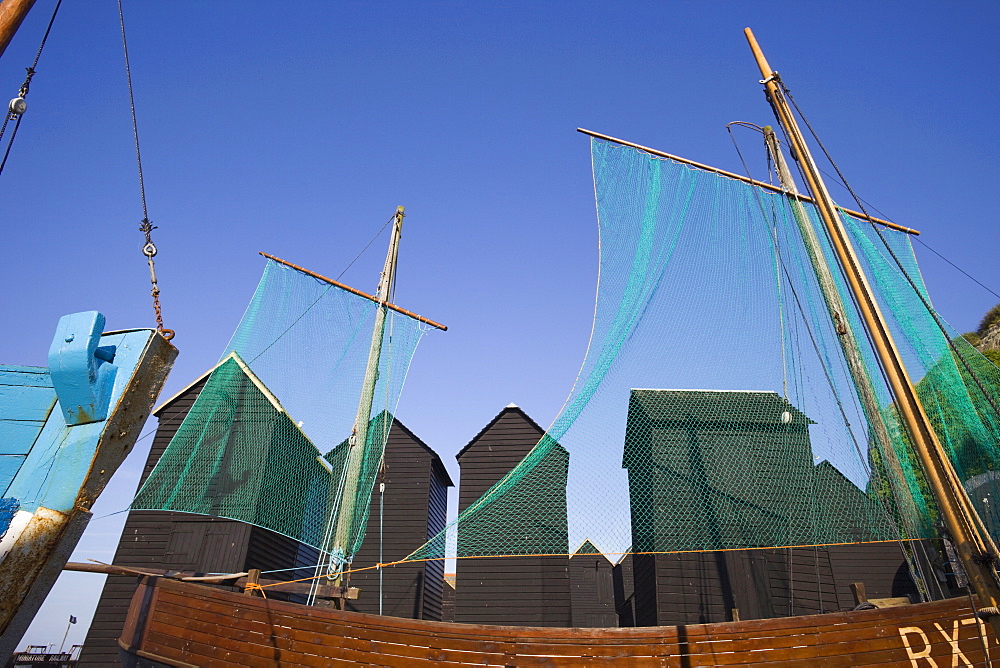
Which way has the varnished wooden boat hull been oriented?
to the viewer's right
